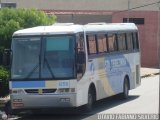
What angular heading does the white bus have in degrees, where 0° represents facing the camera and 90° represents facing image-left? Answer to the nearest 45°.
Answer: approximately 45°

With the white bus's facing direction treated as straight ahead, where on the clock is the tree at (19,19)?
The tree is roughly at 4 o'clock from the white bus.
